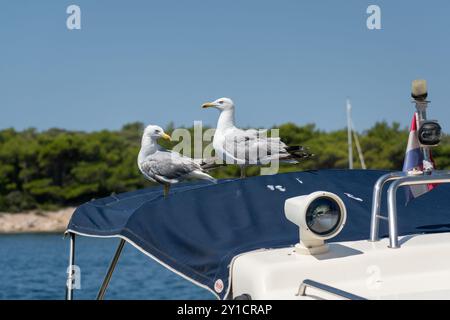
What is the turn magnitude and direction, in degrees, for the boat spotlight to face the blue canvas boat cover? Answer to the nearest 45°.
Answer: approximately 180°

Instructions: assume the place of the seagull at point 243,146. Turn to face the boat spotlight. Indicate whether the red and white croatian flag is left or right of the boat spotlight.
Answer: left

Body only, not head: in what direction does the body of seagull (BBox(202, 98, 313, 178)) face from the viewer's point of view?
to the viewer's left

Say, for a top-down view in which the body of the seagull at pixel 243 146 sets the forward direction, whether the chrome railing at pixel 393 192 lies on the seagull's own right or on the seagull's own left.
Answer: on the seagull's own left

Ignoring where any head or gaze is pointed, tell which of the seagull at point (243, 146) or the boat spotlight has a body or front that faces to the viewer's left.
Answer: the seagull

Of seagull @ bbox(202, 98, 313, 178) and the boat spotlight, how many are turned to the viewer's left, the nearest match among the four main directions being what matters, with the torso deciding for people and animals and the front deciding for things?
1

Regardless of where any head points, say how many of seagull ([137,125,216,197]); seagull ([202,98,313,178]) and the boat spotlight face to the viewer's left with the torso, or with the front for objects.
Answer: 2

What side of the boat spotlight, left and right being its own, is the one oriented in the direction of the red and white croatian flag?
left

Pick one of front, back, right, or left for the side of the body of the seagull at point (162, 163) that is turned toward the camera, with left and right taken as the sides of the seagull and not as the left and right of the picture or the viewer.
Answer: left

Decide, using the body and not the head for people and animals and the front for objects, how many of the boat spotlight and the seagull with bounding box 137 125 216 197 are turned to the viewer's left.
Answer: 1

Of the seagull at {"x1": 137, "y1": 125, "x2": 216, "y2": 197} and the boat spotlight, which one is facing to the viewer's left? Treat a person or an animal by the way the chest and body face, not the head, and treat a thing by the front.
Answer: the seagull

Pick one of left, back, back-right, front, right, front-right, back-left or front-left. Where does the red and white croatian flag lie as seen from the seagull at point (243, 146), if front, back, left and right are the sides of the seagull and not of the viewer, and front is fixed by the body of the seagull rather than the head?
back-left

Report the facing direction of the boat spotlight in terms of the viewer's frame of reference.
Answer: facing the viewer and to the right of the viewer

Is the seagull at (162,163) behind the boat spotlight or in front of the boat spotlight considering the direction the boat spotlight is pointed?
behind
